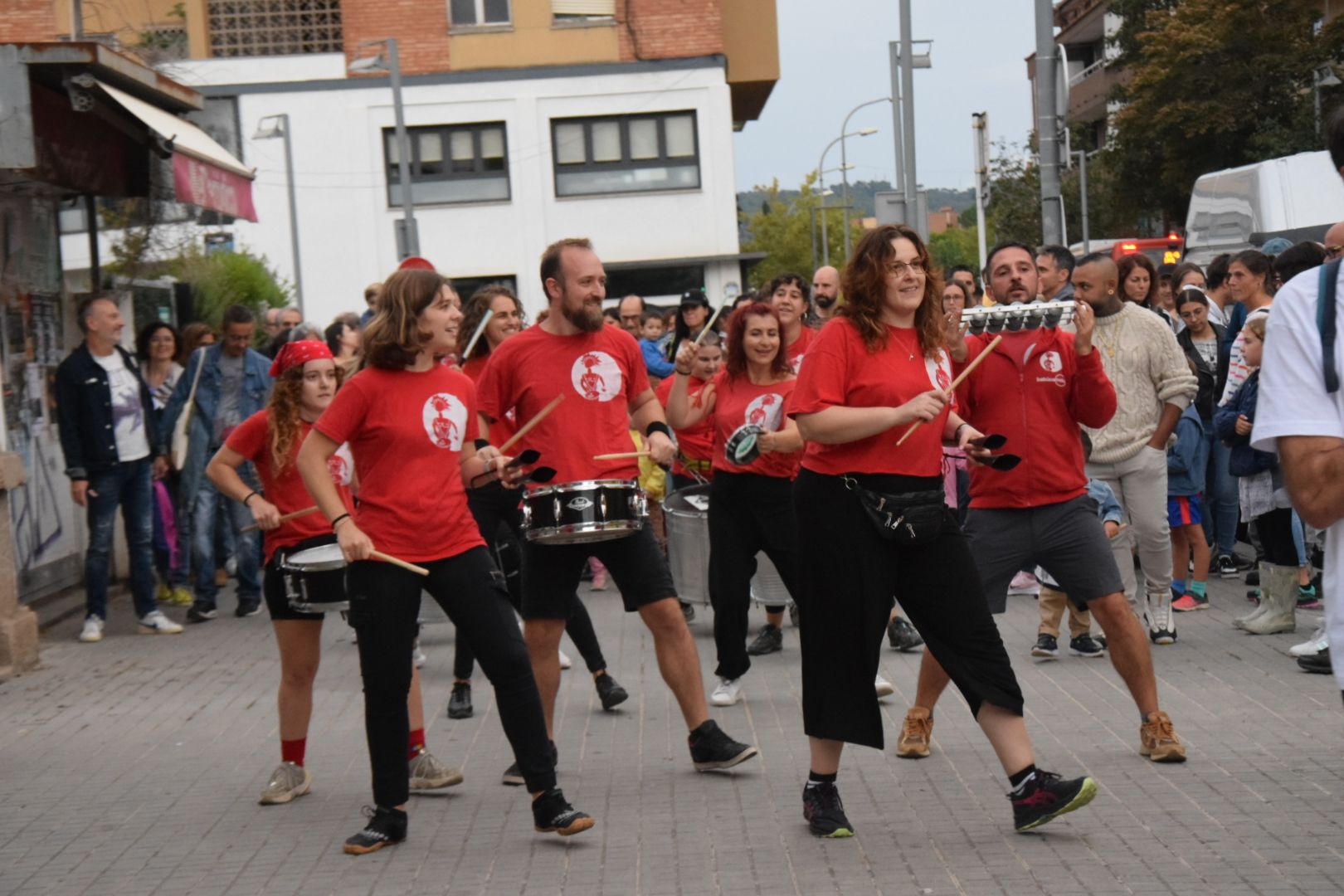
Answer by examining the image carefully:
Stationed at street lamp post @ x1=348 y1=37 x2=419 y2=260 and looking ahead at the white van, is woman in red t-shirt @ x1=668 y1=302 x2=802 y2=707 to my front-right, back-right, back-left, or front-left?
front-right

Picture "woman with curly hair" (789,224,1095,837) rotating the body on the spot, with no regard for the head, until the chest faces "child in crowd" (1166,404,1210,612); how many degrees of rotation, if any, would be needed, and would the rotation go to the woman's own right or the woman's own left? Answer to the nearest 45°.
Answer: approximately 135° to the woman's own left

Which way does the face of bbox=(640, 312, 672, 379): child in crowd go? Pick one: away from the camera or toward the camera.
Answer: toward the camera

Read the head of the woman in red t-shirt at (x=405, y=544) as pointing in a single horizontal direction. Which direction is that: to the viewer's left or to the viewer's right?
to the viewer's right

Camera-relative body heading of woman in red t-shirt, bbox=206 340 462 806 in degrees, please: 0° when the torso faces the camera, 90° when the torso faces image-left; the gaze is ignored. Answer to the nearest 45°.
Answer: approximately 315°

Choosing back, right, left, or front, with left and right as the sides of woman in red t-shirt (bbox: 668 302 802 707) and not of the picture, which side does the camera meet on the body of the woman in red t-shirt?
front

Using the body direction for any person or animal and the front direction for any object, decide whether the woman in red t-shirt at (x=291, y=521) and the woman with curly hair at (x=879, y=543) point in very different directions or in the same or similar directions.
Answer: same or similar directions

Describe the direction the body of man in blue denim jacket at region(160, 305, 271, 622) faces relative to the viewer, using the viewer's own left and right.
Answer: facing the viewer

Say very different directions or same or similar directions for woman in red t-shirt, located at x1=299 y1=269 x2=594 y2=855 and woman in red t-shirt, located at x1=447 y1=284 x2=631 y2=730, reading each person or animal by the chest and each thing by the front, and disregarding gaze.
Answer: same or similar directions

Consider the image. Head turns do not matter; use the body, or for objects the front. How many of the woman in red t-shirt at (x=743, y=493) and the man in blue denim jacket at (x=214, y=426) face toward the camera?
2

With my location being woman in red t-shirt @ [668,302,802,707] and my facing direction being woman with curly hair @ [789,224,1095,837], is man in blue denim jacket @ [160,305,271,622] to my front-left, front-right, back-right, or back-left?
back-right

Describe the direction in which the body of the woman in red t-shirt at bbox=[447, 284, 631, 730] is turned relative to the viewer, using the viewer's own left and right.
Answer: facing the viewer and to the right of the viewer
